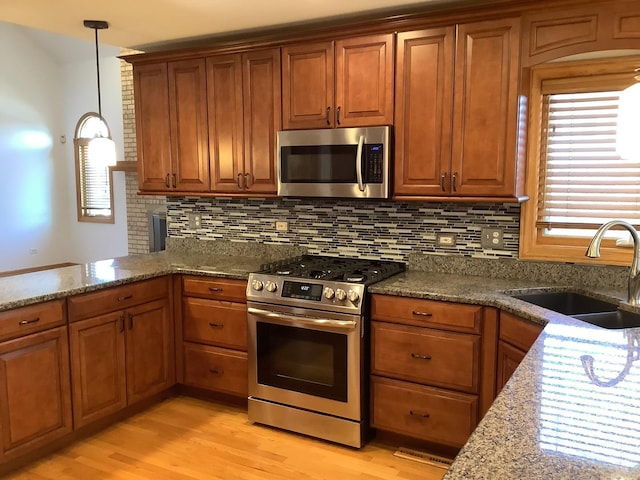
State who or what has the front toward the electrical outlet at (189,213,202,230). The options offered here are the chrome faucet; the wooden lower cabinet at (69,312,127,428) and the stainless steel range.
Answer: the chrome faucet

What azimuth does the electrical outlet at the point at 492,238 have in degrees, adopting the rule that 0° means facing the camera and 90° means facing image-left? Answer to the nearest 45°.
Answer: approximately 0°

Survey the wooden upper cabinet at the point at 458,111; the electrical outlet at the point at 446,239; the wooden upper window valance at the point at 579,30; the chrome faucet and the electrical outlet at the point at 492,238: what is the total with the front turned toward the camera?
4

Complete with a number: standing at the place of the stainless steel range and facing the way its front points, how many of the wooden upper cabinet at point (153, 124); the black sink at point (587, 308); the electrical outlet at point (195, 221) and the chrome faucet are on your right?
2

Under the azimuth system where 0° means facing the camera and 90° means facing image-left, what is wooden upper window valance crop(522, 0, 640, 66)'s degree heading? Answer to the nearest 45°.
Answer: approximately 0°

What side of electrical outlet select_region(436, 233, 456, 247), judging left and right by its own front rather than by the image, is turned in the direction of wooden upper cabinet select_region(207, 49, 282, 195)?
right

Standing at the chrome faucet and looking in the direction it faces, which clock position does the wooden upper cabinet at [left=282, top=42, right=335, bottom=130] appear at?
The wooden upper cabinet is roughly at 2 o'clock from the chrome faucet.

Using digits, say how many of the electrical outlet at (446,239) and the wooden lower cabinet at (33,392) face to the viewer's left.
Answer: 0

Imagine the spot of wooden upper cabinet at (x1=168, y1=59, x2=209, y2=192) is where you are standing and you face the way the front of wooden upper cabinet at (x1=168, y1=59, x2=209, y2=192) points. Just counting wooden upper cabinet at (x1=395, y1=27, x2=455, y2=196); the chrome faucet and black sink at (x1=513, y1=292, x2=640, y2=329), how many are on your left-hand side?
3

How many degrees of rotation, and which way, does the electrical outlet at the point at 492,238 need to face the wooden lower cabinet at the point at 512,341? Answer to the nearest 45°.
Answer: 0° — it already faces it

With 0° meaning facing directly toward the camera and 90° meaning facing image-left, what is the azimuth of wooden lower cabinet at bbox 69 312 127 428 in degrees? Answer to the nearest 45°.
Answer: approximately 315°
